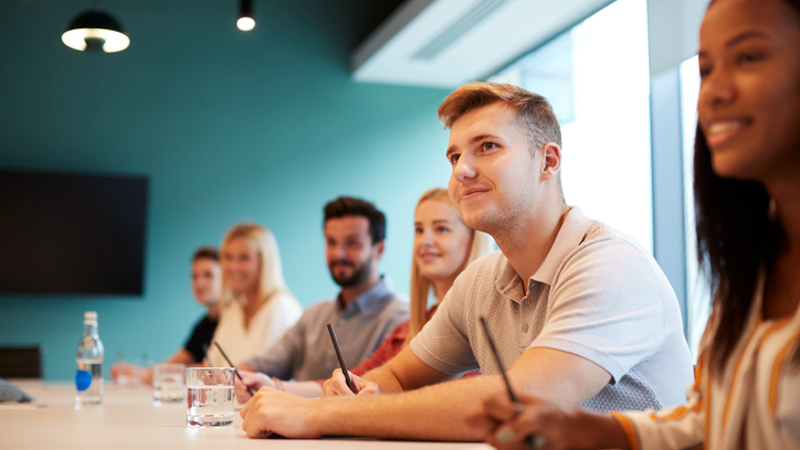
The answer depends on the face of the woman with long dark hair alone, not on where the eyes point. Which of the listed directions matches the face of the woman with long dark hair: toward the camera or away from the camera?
toward the camera

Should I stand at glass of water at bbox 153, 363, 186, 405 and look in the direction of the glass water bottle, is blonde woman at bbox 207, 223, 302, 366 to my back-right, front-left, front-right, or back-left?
back-right

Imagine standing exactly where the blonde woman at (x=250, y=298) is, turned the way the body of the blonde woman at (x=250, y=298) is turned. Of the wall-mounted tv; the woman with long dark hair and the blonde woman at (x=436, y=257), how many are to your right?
1

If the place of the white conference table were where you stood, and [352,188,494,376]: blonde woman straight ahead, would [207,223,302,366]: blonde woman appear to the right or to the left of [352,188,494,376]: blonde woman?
left

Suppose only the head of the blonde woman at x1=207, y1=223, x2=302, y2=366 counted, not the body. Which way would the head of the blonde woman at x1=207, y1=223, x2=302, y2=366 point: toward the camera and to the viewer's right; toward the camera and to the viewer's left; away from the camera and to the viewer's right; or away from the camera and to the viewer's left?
toward the camera and to the viewer's left

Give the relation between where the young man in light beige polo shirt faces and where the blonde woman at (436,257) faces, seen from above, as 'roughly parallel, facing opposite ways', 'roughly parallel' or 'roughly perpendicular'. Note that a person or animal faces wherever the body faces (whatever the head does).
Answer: roughly parallel

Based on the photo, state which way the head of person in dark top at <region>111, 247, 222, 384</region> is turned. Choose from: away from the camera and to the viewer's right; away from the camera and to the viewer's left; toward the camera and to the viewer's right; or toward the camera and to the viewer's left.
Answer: toward the camera and to the viewer's left

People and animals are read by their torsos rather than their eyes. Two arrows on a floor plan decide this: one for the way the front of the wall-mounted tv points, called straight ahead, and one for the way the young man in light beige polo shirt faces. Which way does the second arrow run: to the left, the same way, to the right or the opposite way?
to the right

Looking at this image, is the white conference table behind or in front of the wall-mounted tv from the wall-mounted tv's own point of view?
in front

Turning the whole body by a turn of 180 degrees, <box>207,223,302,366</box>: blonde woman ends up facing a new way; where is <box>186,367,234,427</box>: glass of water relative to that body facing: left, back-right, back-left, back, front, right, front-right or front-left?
back-right

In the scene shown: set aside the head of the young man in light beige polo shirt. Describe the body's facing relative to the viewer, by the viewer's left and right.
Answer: facing the viewer and to the left of the viewer

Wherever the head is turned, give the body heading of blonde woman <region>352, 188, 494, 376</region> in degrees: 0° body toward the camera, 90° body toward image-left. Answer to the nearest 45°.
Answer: approximately 45°

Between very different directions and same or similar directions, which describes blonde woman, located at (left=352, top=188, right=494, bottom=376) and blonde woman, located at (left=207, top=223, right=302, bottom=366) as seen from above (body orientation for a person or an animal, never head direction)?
same or similar directions

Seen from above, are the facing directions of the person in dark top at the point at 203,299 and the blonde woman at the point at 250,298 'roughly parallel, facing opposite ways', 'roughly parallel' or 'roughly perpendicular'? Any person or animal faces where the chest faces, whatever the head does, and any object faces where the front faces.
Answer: roughly parallel

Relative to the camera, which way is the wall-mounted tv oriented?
toward the camera
